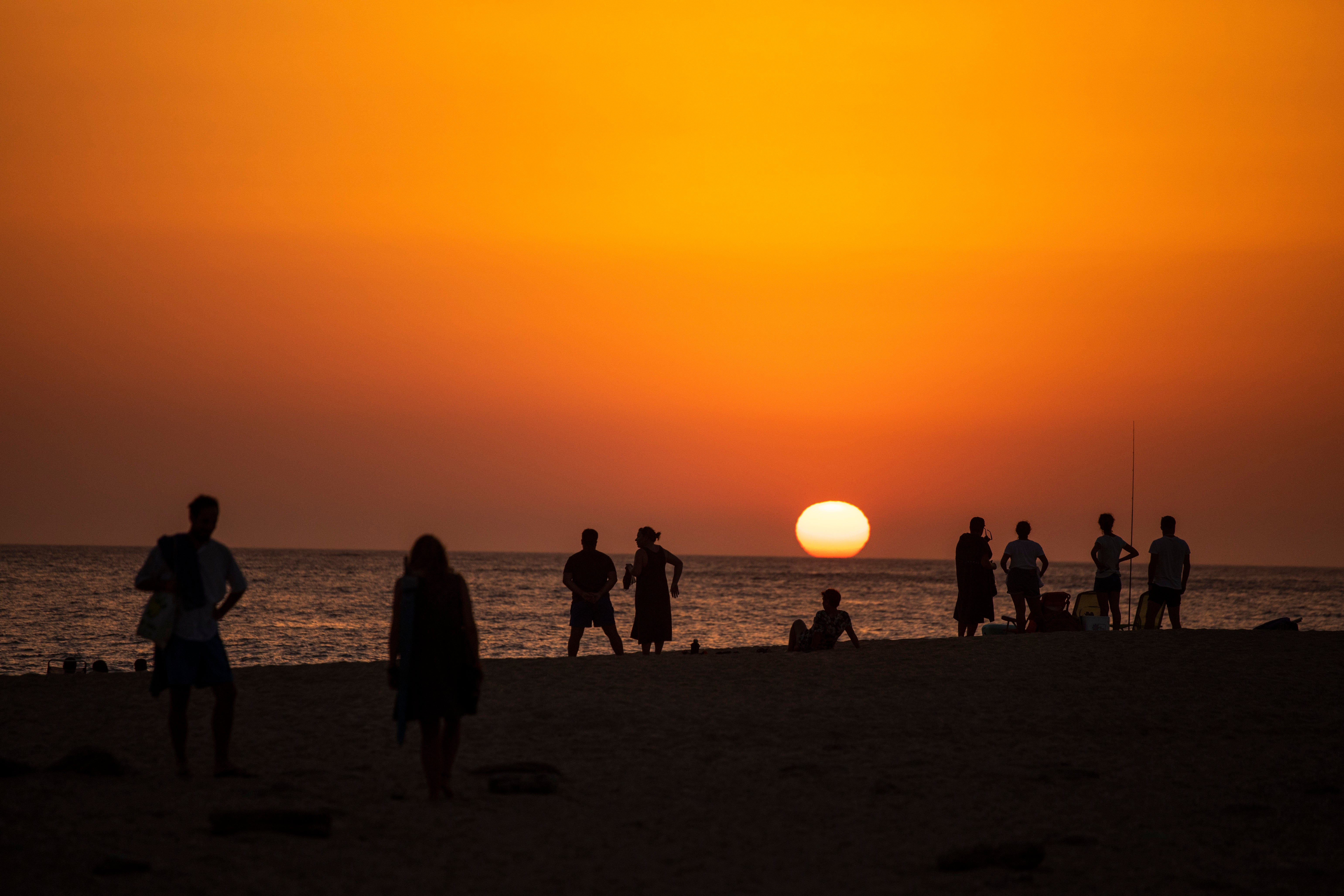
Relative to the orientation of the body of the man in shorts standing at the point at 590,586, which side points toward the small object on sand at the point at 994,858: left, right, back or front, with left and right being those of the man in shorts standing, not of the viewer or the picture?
back

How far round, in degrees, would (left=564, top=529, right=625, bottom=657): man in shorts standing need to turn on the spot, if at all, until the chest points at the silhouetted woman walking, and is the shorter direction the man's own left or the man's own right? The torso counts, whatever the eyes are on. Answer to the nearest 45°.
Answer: approximately 180°

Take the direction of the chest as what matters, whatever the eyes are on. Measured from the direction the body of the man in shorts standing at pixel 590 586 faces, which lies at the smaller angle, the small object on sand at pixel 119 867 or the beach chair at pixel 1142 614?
the beach chair

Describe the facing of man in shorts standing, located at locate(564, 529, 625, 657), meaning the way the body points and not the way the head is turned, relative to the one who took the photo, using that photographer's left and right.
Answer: facing away from the viewer

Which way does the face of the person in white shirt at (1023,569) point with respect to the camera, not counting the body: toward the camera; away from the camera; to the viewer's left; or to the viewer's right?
away from the camera

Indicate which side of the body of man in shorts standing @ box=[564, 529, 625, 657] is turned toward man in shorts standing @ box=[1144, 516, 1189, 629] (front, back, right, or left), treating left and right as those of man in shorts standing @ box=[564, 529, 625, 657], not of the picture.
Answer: right

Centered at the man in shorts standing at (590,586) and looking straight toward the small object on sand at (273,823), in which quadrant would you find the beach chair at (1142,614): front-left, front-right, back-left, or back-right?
back-left

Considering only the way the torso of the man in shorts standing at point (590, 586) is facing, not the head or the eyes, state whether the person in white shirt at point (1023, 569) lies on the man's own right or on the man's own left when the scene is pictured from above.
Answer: on the man's own right

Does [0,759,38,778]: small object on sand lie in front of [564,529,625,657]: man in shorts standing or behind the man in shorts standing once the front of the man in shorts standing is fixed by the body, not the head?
behind

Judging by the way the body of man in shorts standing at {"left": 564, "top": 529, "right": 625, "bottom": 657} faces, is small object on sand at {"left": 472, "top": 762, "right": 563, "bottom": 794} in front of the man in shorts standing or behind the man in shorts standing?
behind

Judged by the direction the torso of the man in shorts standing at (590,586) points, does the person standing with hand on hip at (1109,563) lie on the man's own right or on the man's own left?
on the man's own right

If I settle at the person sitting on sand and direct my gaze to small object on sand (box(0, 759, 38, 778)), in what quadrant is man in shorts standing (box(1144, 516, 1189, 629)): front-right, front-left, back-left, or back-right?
back-left

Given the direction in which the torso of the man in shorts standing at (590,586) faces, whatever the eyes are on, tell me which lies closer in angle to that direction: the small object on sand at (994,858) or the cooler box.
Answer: the cooler box
